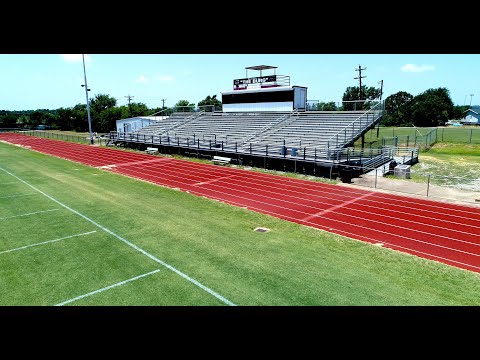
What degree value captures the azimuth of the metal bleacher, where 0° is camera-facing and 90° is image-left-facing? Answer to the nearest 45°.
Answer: approximately 45°
